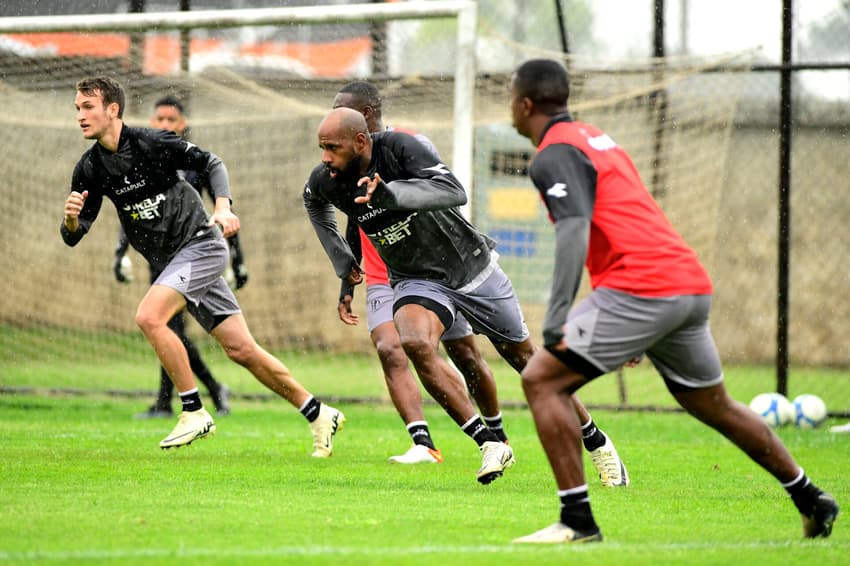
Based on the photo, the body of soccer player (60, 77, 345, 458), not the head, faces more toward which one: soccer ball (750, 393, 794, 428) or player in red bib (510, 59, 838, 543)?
the player in red bib

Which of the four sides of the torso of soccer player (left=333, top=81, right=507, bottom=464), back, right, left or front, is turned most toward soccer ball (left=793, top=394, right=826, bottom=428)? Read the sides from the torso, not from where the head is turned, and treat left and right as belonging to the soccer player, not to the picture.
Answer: back

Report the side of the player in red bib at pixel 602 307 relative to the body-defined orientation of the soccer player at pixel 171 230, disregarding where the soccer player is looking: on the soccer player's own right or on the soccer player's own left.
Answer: on the soccer player's own left

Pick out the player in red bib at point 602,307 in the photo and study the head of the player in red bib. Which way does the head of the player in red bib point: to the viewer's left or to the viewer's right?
to the viewer's left

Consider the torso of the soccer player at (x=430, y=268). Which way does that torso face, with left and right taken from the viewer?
facing the viewer and to the left of the viewer

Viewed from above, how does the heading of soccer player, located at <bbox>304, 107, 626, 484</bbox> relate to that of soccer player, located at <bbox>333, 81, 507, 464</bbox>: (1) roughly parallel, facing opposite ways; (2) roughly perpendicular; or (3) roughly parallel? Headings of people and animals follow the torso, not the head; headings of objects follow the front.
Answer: roughly parallel
